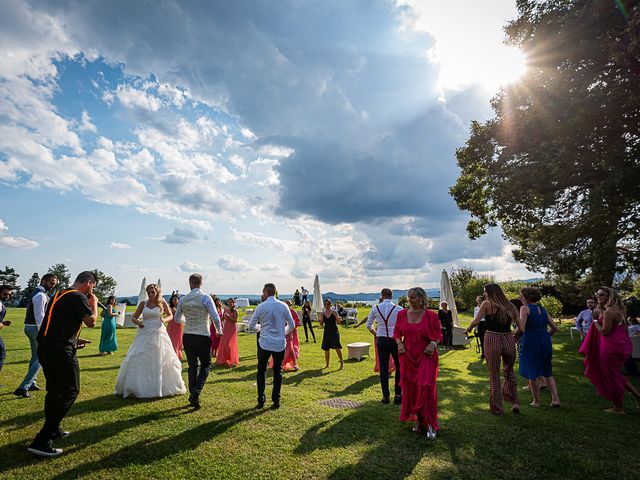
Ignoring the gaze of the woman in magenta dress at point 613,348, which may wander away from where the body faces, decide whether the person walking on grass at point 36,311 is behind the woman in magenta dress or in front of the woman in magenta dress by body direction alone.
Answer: in front

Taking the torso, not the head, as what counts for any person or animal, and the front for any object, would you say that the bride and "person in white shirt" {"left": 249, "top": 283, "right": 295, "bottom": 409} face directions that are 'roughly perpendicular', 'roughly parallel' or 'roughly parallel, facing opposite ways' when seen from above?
roughly parallel, facing opposite ways

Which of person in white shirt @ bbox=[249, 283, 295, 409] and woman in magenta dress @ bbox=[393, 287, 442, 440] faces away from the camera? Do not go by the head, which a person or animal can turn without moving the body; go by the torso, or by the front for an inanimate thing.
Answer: the person in white shirt

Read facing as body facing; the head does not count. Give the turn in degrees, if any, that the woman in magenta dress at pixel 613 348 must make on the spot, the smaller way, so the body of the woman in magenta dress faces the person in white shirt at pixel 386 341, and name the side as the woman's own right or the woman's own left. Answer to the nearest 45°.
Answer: approximately 45° to the woman's own left

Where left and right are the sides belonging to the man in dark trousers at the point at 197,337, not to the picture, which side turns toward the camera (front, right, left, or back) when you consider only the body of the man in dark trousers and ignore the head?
back

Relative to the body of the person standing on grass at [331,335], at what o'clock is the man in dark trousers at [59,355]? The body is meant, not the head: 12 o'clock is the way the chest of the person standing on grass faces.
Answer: The man in dark trousers is roughly at 1 o'clock from the person standing on grass.

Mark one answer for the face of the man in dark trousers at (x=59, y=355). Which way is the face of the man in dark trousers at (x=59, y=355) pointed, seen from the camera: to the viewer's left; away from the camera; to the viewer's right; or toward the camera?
to the viewer's right

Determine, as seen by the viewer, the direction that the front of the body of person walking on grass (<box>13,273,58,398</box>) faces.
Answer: to the viewer's right

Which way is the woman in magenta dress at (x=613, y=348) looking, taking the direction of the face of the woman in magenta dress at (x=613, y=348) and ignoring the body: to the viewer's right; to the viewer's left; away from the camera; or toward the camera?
to the viewer's left

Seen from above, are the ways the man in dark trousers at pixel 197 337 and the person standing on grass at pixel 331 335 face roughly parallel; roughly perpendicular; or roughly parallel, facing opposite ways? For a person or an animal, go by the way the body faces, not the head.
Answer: roughly parallel, facing opposite ways

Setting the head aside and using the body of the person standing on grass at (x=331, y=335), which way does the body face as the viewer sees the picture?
toward the camera

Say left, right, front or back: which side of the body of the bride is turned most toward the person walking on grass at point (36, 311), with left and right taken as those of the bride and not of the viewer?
right

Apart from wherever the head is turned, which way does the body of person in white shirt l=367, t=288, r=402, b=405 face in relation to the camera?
away from the camera

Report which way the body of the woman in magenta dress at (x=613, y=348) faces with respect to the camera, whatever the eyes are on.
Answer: to the viewer's left
